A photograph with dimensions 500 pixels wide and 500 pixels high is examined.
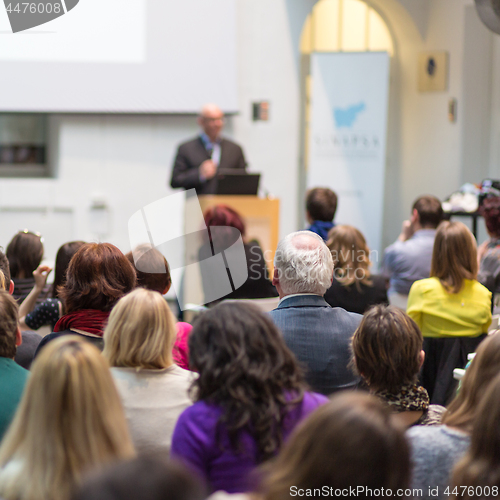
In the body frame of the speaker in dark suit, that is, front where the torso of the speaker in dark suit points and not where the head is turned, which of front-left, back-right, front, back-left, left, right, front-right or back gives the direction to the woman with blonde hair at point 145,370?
front-right

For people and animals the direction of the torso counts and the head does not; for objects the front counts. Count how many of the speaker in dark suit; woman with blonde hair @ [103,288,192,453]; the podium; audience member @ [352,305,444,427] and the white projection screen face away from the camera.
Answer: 2

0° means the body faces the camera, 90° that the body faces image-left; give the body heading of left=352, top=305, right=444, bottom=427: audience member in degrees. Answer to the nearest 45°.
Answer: approximately 180°

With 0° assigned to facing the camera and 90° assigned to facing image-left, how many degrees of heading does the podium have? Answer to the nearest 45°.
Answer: approximately 0°

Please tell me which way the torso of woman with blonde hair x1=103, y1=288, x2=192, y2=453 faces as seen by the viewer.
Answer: away from the camera

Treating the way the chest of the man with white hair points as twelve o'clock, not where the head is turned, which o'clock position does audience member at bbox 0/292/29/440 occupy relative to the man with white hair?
The audience member is roughly at 8 o'clock from the man with white hair.

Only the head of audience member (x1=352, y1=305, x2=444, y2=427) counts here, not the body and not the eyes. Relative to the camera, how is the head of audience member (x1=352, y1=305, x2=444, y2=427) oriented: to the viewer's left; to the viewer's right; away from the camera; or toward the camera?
away from the camera

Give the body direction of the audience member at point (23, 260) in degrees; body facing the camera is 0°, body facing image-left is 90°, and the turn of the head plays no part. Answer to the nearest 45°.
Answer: approximately 180°

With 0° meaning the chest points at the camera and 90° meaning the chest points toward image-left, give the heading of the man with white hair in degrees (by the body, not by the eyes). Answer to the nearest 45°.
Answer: approximately 180°

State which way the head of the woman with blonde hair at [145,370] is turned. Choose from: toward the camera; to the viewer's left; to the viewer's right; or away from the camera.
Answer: away from the camera

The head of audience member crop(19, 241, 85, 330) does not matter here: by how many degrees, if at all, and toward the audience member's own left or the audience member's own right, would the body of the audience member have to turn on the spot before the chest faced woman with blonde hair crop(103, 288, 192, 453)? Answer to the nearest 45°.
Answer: approximately 180°

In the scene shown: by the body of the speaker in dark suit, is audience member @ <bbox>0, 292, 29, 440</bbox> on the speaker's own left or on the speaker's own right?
on the speaker's own right

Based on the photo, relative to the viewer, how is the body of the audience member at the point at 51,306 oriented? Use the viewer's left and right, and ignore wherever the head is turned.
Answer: facing away from the viewer

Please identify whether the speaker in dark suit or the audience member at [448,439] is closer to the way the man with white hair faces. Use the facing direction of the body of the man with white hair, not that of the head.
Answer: the speaker in dark suit

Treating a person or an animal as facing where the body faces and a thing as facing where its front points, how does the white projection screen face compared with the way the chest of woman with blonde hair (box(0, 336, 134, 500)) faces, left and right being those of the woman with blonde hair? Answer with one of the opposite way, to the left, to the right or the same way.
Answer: the opposite way

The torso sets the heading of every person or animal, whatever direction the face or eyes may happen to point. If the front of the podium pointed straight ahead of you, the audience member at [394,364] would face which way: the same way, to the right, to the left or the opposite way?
the opposite way

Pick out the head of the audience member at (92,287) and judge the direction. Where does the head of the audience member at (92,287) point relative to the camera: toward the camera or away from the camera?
away from the camera
